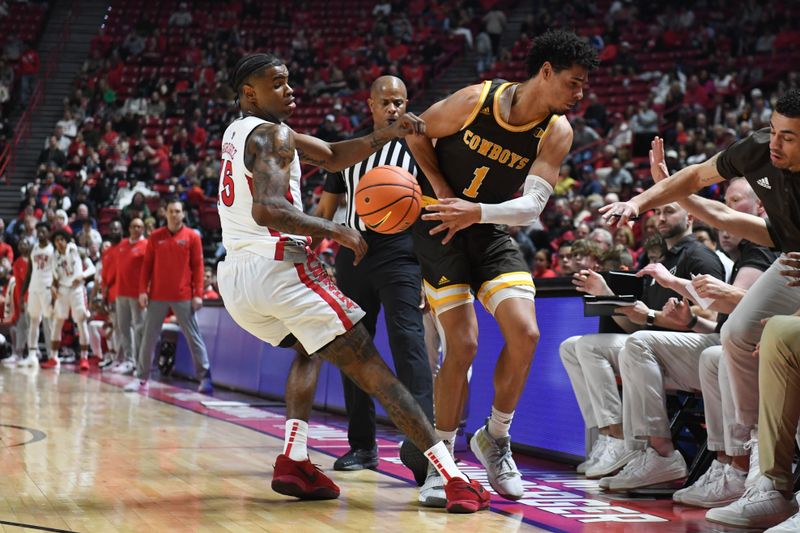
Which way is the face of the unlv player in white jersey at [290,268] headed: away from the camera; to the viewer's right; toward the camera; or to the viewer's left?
to the viewer's right

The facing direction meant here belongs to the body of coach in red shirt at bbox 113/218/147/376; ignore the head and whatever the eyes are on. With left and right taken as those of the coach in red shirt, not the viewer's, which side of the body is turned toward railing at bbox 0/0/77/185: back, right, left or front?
back

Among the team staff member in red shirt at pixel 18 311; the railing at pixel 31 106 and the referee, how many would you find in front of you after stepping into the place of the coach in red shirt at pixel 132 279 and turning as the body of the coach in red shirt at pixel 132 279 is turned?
1

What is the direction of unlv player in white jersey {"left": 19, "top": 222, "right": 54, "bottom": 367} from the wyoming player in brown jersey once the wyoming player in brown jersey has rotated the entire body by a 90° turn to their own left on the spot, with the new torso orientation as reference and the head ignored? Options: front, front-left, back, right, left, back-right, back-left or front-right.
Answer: back-left

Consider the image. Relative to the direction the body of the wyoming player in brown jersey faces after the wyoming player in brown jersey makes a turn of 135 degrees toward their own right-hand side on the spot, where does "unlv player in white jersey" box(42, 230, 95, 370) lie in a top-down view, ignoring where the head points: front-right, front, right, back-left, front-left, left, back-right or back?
front

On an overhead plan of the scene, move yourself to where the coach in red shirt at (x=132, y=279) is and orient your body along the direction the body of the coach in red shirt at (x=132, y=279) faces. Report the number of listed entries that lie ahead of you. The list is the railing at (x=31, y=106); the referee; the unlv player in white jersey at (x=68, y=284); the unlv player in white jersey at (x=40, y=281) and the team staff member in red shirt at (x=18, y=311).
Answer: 1

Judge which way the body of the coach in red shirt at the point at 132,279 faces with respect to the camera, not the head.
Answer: toward the camera

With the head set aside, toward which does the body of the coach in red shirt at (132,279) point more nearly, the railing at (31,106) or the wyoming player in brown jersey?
the wyoming player in brown jersey

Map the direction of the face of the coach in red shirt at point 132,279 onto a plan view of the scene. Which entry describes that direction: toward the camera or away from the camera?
toward the camera

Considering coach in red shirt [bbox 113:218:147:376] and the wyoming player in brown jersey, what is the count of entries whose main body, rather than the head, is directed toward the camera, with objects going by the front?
2

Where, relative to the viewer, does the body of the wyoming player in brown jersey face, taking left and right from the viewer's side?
facing the viewer

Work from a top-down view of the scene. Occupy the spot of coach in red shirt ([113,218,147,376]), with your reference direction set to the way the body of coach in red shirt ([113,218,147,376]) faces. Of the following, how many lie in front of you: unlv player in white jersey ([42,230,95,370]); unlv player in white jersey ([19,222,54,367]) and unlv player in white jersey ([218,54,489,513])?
1

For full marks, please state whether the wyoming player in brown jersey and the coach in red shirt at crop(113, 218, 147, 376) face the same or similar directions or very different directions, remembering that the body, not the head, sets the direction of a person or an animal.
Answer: same or similar directions

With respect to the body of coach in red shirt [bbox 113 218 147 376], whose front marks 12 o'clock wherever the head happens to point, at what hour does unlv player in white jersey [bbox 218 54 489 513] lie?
The unlv player in white jersey is roughly at 12 o'clock from the coach in red shirt.
